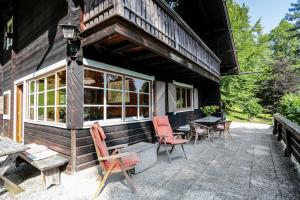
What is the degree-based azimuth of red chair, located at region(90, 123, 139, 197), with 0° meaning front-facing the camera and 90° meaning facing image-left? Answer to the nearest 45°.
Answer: approximately 270°

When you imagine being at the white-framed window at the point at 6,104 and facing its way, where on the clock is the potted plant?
The potted plant is roughly at 8 o'clock from the white-framed window.
